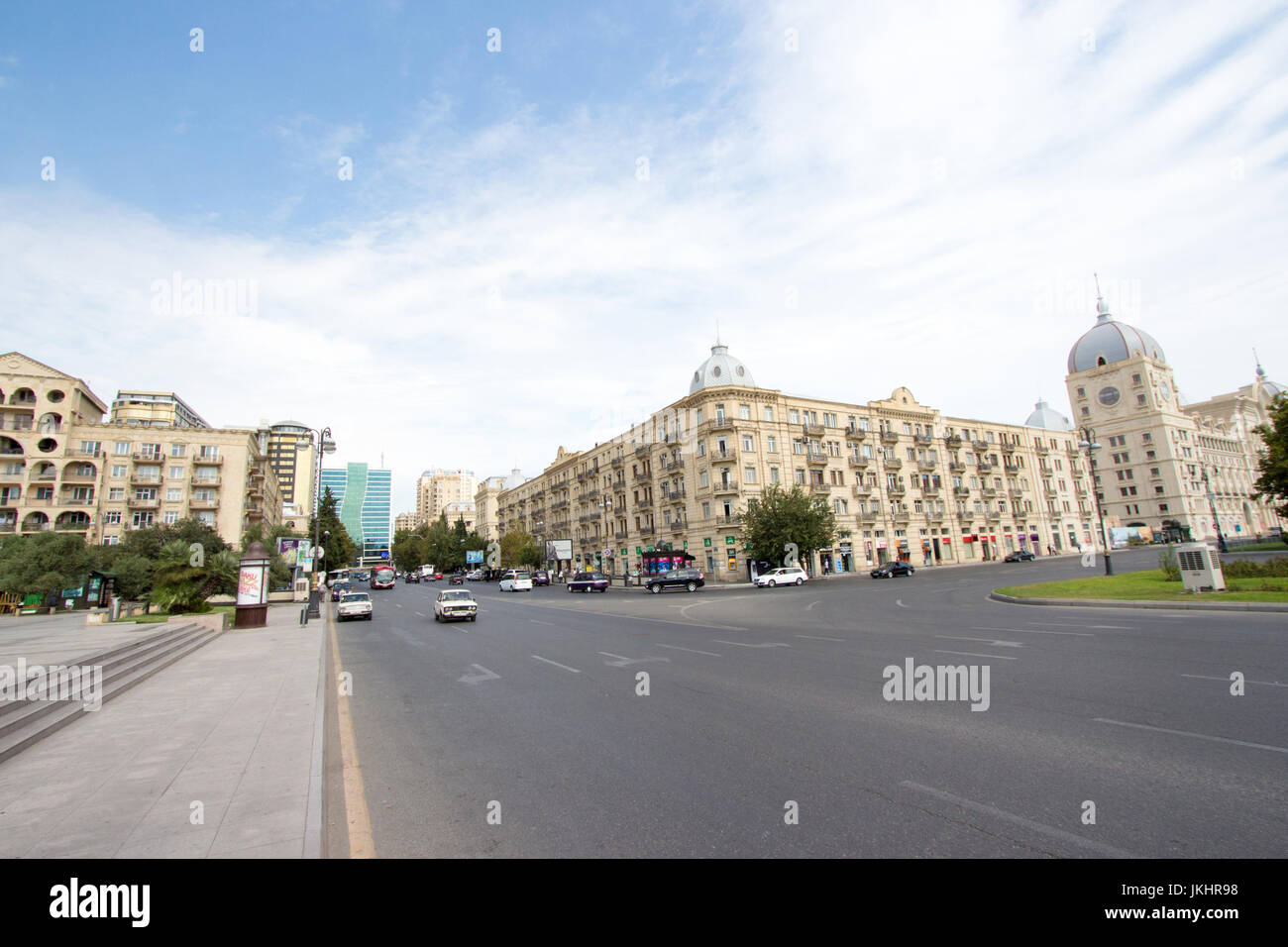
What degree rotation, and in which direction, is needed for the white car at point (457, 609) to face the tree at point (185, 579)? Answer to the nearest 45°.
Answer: approximately 90° to its right

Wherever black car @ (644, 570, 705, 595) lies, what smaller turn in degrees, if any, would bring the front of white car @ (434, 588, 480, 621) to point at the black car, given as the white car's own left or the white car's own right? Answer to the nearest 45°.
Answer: approximately 135° to the white car's own left

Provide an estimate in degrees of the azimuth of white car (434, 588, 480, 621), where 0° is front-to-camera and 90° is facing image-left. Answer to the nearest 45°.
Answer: approximately 0°

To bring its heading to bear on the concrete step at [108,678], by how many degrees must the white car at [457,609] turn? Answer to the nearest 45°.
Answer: approximately 45° to its right

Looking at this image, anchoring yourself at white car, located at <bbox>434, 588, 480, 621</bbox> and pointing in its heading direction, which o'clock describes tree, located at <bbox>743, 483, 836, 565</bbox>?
The tree is roughly at 8 o'clock from the white car.

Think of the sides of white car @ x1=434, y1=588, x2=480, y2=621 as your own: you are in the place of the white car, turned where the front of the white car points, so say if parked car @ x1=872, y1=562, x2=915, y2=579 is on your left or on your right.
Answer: on your left

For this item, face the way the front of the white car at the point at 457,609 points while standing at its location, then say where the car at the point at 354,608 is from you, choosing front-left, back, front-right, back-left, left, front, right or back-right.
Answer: back-right

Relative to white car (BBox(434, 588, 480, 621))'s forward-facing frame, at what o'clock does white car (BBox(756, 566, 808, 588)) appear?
white car (BBox(756, 566, 808, 588)) is roughly at 8 o'clock from white car (BBox(434, 588, 480, 621)).

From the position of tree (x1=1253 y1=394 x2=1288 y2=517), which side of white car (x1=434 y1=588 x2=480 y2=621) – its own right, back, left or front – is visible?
left
